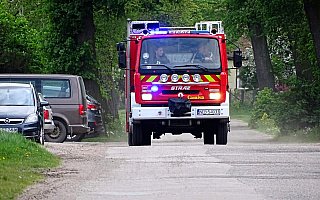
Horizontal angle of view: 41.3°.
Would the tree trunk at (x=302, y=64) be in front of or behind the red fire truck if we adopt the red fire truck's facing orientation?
behind

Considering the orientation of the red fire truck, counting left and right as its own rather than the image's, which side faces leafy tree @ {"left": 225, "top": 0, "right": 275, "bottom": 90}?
back

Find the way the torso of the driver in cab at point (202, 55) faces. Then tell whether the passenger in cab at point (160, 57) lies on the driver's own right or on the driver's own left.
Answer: on the driver's own right

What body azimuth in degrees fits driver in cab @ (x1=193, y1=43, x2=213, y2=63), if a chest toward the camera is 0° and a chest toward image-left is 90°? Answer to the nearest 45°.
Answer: approximately 0°

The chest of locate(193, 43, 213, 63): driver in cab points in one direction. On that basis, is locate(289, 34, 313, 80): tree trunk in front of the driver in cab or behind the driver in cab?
behind

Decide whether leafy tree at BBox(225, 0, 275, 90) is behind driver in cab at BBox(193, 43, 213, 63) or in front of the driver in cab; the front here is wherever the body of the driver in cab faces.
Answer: behind

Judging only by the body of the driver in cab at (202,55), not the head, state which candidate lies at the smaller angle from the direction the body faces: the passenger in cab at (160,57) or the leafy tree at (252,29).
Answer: the passenger in cab

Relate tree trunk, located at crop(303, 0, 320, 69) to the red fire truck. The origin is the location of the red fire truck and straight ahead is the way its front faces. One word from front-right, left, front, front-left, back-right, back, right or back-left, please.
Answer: back-left

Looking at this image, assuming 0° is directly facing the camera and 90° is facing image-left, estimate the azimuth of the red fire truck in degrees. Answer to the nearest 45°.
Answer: approximately 0°
